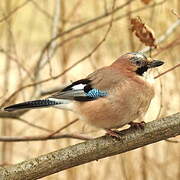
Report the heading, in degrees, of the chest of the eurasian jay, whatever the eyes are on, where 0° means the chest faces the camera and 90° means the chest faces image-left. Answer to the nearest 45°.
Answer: approximately 270°
